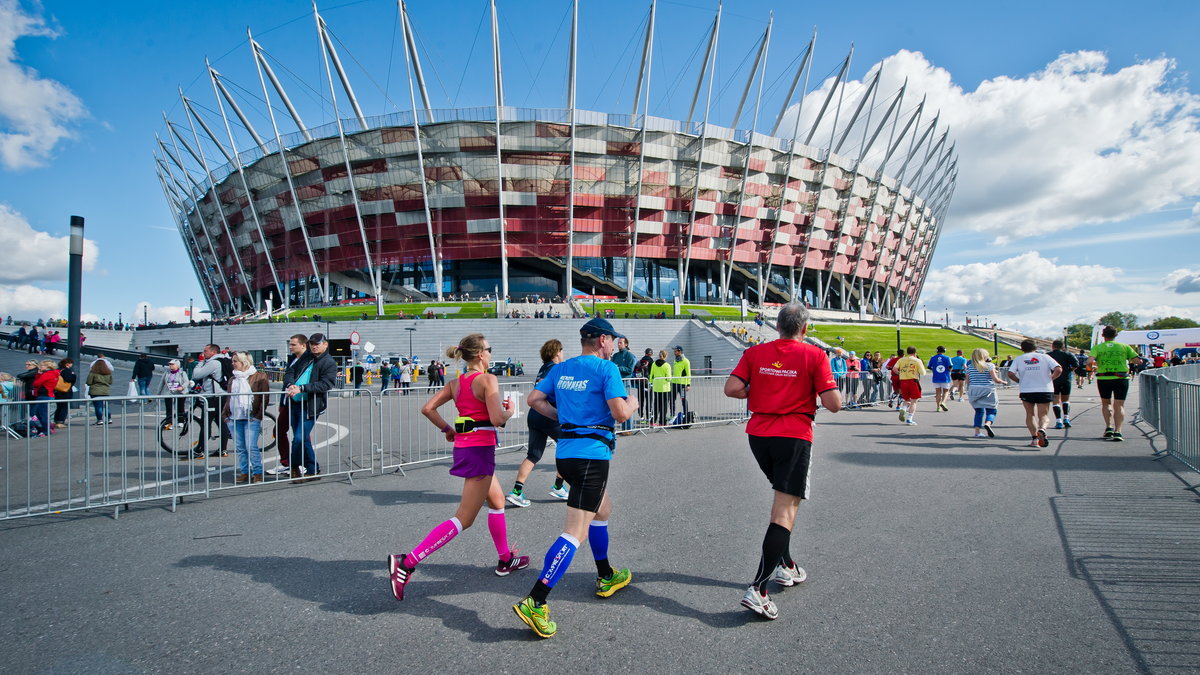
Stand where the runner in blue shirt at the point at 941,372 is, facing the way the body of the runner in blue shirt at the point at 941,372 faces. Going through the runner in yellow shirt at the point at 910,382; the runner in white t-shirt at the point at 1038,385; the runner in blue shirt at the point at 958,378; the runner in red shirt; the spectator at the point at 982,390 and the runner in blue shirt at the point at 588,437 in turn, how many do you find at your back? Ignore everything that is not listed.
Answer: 5

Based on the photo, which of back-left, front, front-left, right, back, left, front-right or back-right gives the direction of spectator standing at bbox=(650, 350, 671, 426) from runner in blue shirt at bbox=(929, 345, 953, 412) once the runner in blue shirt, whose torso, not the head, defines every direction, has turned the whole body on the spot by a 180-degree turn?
front-right

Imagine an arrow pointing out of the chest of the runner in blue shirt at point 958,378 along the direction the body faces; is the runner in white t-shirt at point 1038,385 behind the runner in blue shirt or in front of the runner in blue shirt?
behind

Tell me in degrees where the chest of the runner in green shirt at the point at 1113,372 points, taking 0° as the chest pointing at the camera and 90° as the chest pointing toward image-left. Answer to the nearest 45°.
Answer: approximately 180°

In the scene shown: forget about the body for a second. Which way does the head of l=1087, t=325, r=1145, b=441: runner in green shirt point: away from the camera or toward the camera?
away from the camera

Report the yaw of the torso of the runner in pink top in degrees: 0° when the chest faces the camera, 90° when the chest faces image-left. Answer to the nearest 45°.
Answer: approximately 225°

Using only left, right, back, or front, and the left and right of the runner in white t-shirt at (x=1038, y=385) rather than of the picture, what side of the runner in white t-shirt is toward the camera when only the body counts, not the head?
back

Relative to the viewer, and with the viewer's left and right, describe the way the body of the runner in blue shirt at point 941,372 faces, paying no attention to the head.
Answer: facing away from the viewer
